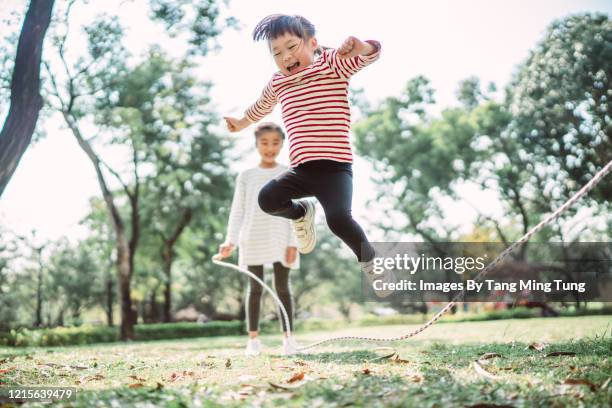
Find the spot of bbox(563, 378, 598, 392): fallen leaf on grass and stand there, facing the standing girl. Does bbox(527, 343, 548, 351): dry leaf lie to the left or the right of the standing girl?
right

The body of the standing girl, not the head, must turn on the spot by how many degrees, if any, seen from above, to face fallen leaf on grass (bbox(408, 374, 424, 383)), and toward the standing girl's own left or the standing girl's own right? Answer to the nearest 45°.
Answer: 0° — they already face it

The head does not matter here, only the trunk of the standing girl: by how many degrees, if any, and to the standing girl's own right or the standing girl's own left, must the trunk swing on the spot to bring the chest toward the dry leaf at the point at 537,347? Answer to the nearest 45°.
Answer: approximately 45° to the standing girl's own left

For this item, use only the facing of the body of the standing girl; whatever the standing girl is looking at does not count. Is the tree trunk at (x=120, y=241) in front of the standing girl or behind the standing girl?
behind

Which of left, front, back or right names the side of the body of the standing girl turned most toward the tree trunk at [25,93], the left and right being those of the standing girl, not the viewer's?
right

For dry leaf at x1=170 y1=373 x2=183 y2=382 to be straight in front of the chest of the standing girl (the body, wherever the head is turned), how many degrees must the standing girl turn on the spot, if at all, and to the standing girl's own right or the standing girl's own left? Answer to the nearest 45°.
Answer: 0° — they already face it

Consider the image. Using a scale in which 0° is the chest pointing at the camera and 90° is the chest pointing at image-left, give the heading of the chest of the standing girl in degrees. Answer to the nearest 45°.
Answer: approximately 0°

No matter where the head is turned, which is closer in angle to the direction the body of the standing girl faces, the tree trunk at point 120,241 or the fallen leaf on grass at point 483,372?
the fallen leaf on grass
